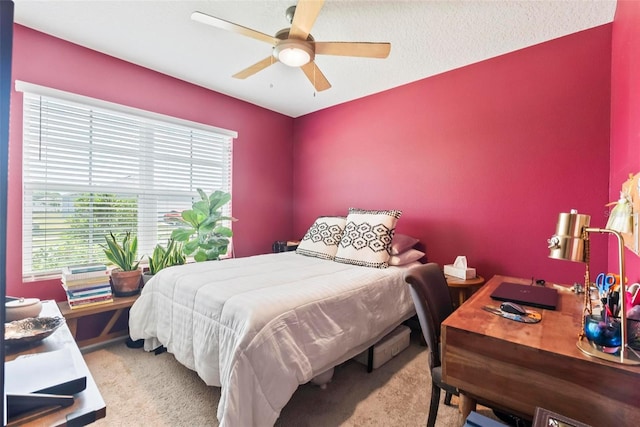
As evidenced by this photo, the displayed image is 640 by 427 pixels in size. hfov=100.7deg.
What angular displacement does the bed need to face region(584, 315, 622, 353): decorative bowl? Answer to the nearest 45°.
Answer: approximately 90° to its left

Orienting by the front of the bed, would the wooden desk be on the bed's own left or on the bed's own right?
on the bed's own left

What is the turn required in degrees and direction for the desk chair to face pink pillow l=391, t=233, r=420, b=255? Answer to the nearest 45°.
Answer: approximately 135° to its left

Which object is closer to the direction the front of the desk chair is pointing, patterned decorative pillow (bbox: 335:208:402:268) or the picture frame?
the picture frame

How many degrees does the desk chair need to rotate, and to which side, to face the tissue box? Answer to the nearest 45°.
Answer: approximately 135° to its left

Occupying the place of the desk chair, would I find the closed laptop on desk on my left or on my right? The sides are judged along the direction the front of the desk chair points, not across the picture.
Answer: on my left

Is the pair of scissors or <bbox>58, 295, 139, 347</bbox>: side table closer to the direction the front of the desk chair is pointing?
the pair of scissors

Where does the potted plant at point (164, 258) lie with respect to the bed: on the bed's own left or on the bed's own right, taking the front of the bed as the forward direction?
on the bed's own right

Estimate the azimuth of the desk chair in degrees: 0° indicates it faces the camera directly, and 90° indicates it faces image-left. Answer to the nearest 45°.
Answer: approximately 315°
